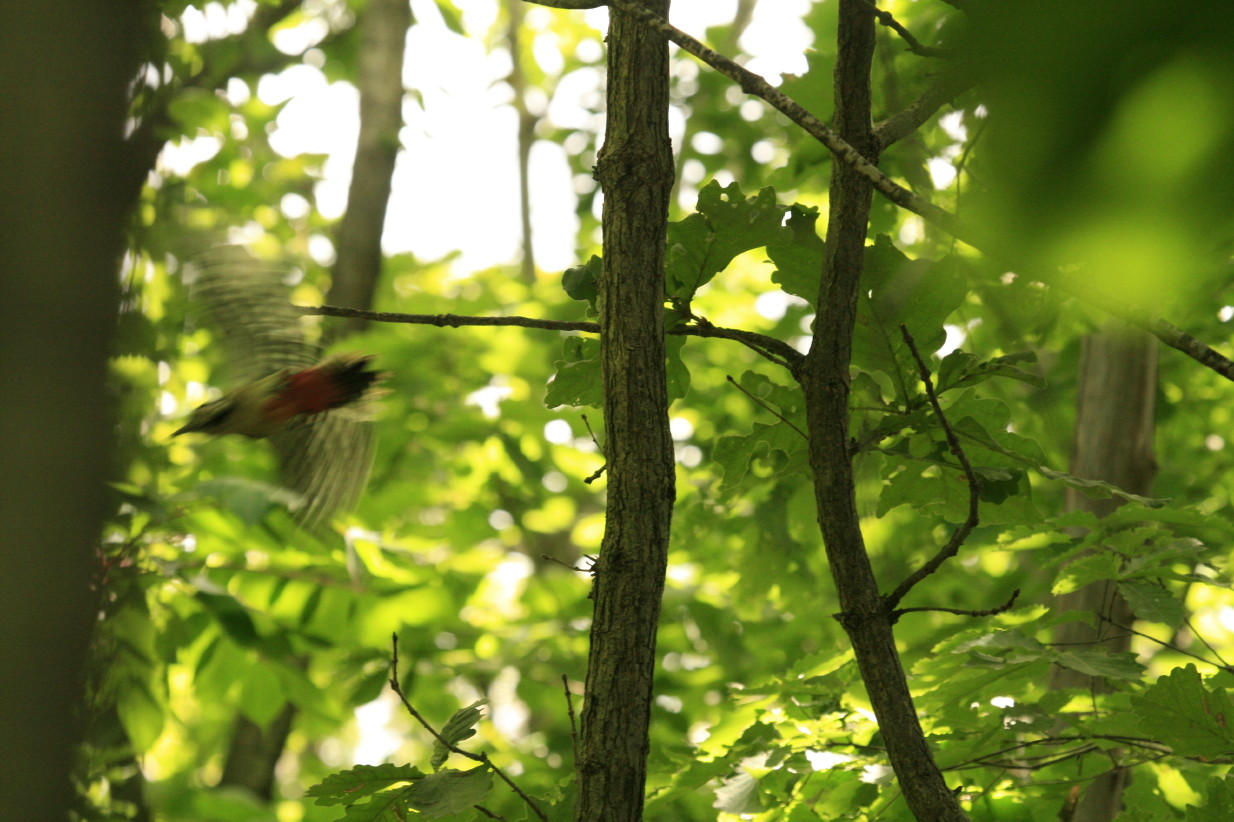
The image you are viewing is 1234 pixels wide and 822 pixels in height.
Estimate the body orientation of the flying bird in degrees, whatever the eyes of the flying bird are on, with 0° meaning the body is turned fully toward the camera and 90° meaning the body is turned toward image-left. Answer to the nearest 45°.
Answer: approximately 90°

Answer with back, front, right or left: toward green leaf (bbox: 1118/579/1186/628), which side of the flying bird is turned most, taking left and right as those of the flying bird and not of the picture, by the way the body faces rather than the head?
back
